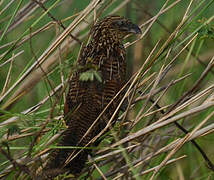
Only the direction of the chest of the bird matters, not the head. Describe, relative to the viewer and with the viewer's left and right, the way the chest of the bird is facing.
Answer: facing away from the viewer and to the right of the viewer
